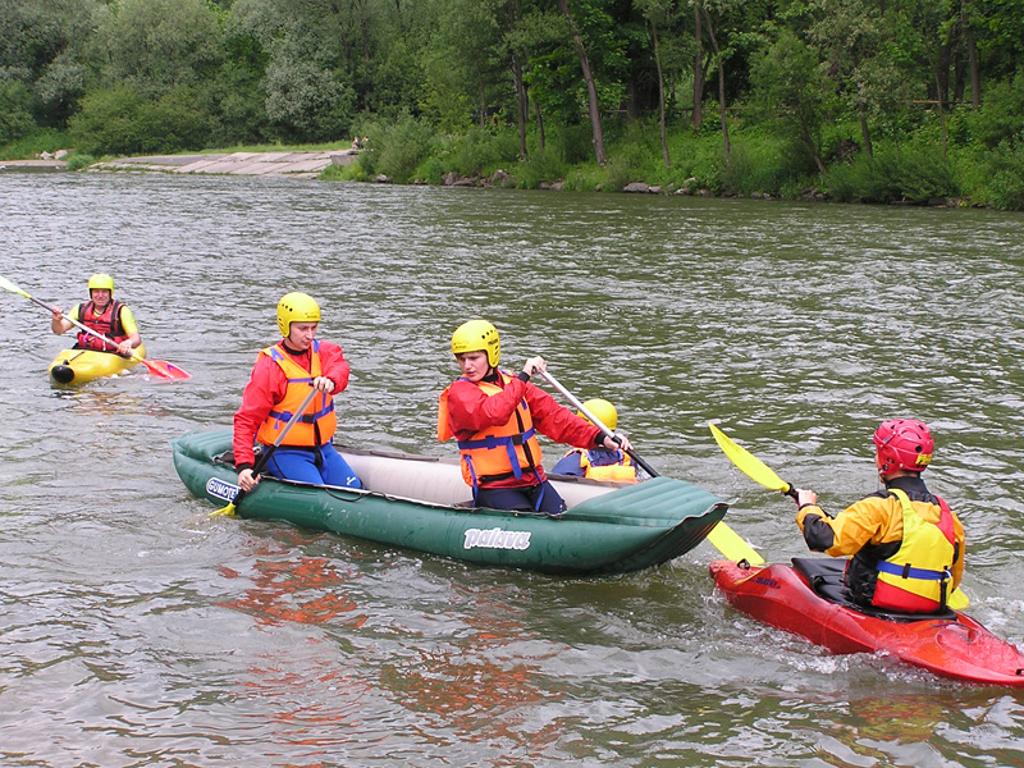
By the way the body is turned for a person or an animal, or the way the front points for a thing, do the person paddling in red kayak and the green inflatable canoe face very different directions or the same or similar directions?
very different directions

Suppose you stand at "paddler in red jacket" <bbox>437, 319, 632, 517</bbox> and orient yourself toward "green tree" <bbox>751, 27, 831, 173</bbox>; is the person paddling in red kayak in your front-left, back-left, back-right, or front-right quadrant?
back-right

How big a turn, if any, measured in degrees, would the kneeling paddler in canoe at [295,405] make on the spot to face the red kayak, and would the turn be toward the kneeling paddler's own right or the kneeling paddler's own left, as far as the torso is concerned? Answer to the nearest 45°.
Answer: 0° — they already face it

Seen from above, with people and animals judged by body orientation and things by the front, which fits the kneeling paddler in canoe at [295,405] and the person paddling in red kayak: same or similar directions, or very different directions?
very different directions

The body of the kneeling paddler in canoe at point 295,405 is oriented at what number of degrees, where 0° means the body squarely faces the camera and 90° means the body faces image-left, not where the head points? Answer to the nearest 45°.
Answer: approximately 315°

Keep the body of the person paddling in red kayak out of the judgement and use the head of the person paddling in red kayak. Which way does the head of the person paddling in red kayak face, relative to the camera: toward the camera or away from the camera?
away from the camera

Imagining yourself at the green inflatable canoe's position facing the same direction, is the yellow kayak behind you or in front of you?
behind

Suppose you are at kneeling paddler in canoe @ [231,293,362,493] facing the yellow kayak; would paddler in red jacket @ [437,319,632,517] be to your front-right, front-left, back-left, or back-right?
back-right

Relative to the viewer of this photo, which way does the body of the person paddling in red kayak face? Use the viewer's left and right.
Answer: facing away from the viewer and to the left of the viewer
